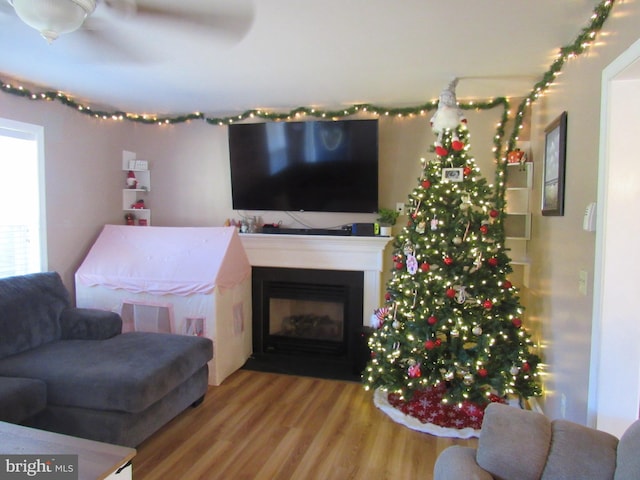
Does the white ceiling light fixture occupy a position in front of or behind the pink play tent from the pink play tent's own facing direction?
in front

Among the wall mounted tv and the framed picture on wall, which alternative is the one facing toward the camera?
the wall mounted tv

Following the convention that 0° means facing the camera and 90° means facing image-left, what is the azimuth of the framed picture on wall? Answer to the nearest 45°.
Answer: approximately 90°

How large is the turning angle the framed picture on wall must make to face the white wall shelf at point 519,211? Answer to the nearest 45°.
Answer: approximately 90° to its right

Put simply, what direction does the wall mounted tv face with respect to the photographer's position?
facing the viewer

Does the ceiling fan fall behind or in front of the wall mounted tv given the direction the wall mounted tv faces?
in front

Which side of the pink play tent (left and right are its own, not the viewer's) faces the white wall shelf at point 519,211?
left

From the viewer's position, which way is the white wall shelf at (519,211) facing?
facing the viewer and to the left of the viewer

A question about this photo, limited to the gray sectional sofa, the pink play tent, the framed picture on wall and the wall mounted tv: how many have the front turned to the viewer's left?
1

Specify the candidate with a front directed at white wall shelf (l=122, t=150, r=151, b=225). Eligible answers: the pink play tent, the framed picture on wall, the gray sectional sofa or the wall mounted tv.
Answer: the framed picture on wall

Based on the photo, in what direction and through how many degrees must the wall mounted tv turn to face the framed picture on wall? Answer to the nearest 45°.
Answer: approximately 45° to its left

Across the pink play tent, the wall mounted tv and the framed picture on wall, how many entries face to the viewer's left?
1

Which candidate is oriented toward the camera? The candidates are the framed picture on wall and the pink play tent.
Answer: the pink play tent

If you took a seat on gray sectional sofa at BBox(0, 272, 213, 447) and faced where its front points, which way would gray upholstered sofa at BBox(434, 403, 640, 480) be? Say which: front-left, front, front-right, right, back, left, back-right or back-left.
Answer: front

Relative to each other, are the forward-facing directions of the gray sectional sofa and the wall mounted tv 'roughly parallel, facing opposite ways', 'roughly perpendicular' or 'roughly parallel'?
roughly perpendicular

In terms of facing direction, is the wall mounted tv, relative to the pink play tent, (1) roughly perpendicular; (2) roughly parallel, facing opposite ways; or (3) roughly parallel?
roughly parallel

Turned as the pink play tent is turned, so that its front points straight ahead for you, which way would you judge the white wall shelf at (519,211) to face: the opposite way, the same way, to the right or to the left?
to the right

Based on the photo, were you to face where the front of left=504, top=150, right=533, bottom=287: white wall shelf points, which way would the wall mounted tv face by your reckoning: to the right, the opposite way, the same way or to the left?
to the left
